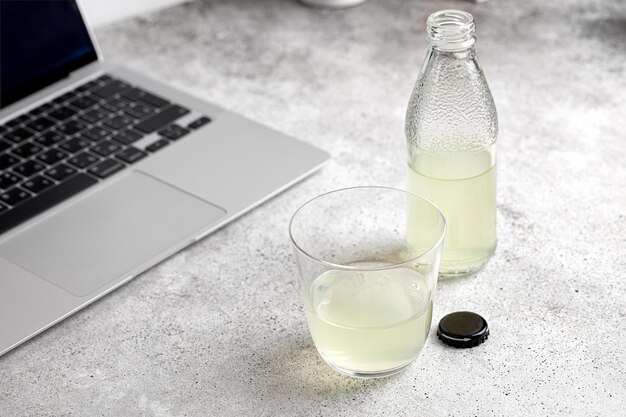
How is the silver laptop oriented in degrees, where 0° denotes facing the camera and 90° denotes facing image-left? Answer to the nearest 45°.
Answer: approximately 315°
